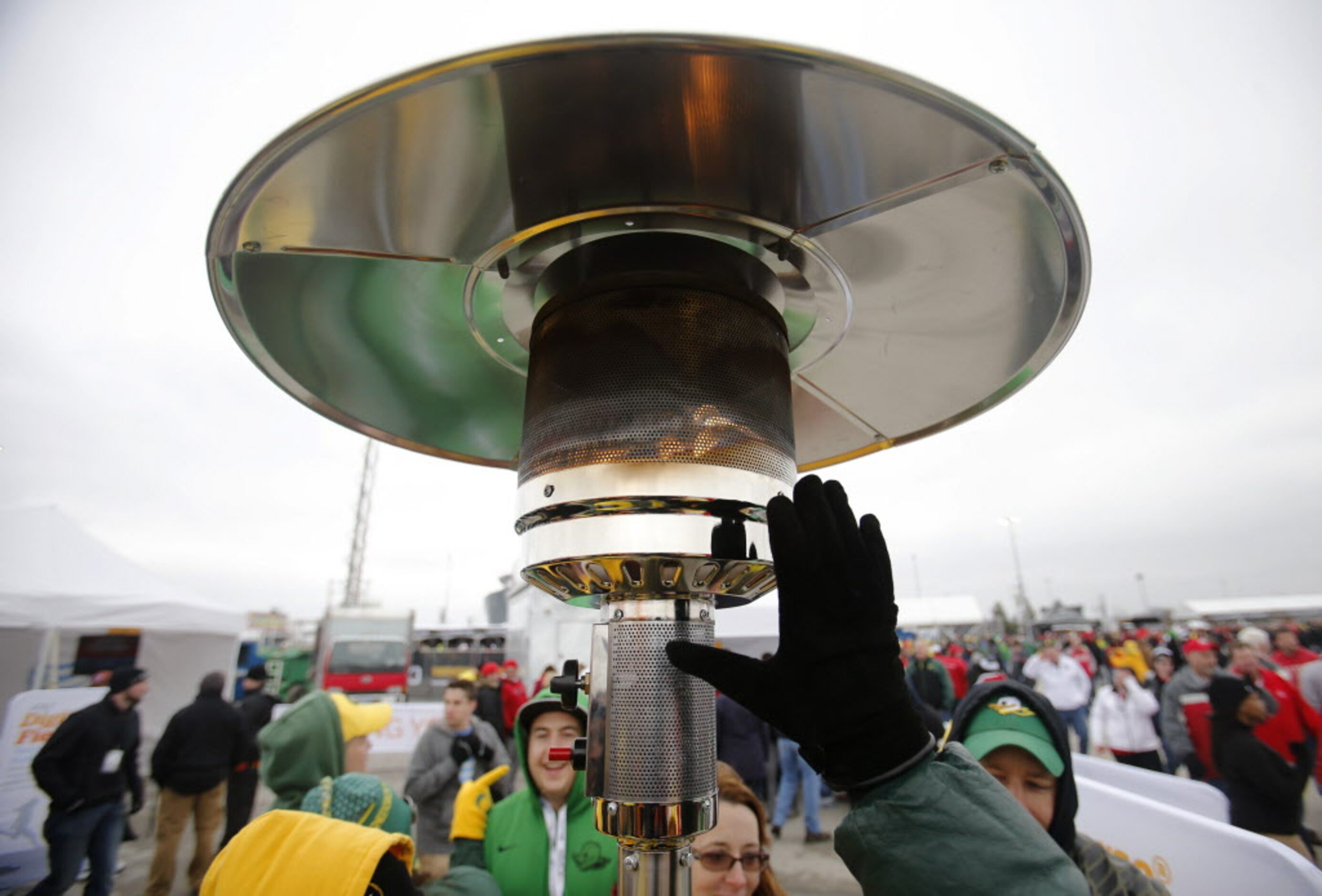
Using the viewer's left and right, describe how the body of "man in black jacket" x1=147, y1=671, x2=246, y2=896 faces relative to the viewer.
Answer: facing away from the viewer

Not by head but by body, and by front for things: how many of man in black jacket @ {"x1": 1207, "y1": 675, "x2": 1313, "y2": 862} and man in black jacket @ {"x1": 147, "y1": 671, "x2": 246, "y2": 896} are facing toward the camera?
0

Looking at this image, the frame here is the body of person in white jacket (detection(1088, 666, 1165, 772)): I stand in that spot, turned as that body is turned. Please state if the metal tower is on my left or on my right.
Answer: on my right

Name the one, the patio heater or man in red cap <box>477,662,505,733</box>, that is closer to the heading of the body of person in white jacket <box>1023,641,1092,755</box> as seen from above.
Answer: the patio heater

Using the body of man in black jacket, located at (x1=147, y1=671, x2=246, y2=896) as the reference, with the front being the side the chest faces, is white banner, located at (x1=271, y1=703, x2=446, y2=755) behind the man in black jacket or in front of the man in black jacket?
in front

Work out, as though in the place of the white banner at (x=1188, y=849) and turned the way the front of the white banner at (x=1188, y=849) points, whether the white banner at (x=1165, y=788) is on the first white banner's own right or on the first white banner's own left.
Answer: on the first white banner's own right

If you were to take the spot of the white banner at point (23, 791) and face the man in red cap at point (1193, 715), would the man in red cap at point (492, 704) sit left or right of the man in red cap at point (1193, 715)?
left

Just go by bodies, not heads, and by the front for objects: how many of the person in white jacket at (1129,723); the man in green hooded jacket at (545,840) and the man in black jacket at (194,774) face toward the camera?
2

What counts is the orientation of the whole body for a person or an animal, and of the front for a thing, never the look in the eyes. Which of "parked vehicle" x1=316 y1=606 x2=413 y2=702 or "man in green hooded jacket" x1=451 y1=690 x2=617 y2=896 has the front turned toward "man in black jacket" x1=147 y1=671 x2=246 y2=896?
the parked vehicle

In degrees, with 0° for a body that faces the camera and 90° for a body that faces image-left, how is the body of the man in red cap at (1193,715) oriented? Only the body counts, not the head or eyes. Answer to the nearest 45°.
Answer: approximately 315°

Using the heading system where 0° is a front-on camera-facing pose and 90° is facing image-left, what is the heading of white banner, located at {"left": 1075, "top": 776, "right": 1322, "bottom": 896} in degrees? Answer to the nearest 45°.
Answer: approximately 45°

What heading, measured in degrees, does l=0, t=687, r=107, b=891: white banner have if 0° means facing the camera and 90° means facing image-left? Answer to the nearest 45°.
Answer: approximately 0°

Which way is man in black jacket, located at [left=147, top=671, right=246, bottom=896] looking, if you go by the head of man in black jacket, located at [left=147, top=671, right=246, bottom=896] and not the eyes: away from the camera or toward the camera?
away from the camera

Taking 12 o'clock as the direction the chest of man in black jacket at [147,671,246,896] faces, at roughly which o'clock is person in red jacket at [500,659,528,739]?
The person in red jacket is roughly at 2 o'clock from the man in black jacket.
